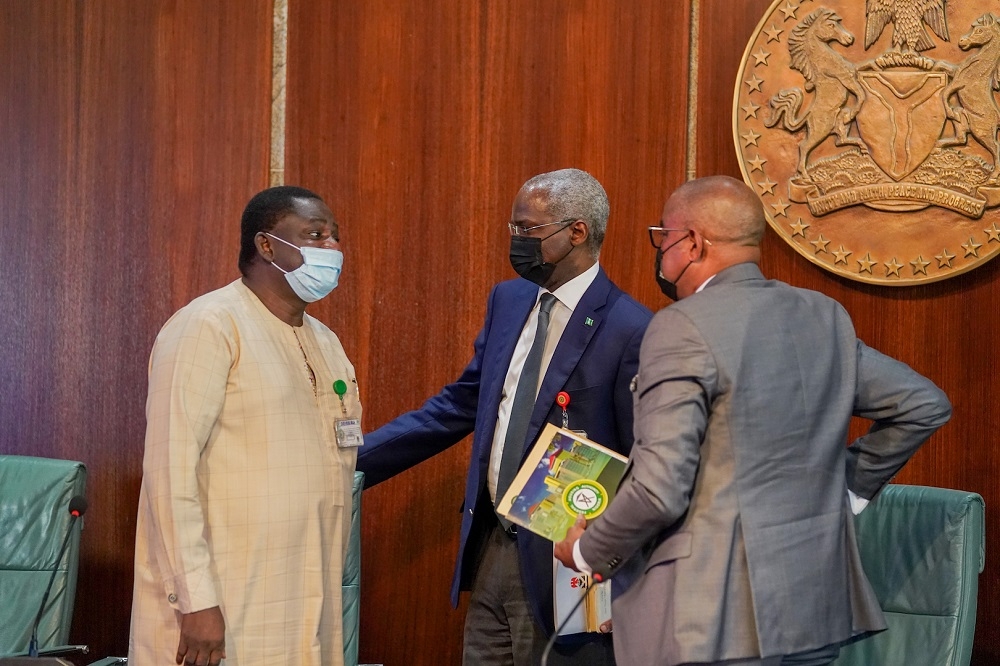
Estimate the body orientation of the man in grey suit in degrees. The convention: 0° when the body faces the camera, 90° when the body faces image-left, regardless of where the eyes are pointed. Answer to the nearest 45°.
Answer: approximately 135°

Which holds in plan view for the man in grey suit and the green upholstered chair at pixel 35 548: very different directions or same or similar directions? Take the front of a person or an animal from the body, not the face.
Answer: very different directions

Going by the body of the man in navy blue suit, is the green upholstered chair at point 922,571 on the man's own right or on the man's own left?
on the man's own left

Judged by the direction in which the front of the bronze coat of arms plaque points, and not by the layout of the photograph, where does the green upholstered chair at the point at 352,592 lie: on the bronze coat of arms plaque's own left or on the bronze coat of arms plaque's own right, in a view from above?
on the bronze coat of arms plaque's own right

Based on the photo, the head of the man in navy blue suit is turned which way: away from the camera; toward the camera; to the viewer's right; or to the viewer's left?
to the viewer's left

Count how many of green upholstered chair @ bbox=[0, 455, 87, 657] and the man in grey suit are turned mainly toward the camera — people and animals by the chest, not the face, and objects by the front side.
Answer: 1

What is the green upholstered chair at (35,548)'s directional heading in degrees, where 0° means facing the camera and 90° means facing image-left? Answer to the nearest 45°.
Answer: approximately 0°
